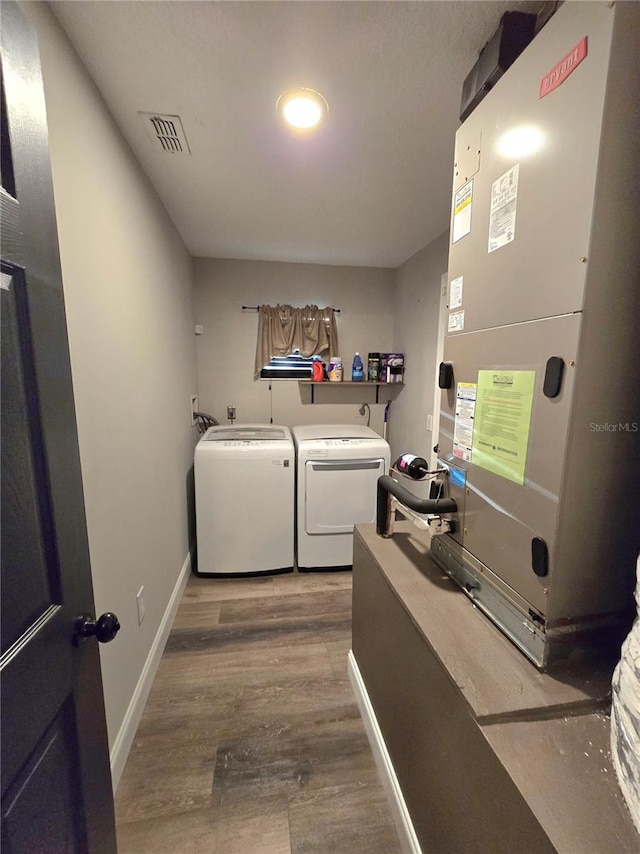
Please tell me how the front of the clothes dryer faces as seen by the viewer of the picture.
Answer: facing the viewer

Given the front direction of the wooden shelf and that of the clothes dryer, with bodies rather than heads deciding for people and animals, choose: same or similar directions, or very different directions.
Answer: same or similar directions

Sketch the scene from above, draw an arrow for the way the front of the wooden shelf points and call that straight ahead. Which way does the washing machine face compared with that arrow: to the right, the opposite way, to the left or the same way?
the same way

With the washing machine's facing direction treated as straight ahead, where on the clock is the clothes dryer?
The clothes dryer is roughly at 9 o'clock from the washing machine.

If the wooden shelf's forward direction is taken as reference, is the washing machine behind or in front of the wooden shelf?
in front

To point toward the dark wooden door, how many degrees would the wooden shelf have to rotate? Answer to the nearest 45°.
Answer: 0° — it already faces it

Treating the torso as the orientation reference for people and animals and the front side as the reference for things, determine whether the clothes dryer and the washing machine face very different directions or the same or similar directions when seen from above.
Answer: same or similar directions

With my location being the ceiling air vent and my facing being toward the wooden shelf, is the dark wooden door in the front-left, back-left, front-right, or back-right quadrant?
back-right

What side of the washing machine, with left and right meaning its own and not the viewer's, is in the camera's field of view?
front

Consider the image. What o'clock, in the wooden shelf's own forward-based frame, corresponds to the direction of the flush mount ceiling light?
The flush mount ceiling light is roughly at 12 o'clock from the wooden shelf.

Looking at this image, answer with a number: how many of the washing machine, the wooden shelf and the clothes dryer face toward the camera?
3

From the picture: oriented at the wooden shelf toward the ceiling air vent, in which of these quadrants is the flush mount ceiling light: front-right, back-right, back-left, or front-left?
front-left

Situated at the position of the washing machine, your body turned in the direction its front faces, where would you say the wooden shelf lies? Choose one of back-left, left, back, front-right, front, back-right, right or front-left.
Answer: back-left

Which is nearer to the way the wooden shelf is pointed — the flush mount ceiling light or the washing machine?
the flush mount ceiling light
